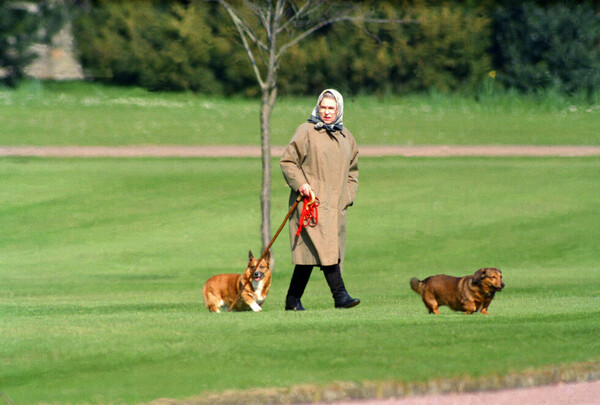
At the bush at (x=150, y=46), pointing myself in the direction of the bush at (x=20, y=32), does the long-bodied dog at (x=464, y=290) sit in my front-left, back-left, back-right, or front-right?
back-left

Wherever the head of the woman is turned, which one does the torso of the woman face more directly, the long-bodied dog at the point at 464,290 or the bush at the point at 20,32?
the long-bodied dog

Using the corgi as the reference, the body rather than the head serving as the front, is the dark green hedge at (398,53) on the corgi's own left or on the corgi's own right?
on the corgi's own left

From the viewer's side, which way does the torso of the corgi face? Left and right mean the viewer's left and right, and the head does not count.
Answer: facing the viewer and to the right of the viewer

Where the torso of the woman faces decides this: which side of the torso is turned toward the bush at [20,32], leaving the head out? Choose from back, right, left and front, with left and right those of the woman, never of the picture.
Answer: back

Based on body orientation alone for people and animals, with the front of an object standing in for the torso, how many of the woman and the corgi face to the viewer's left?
0

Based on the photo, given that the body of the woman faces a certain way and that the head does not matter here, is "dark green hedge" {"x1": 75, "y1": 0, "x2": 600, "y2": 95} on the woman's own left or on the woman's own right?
on the woman's own left

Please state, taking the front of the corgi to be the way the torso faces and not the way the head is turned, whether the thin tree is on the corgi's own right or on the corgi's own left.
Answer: on the corgi's own left

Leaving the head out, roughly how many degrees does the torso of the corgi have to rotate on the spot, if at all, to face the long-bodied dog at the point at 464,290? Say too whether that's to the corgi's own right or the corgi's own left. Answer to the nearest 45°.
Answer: approximately 45° to the corgi's own left
